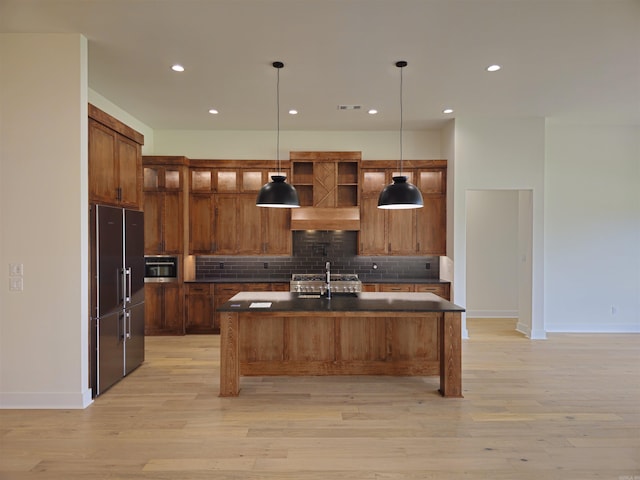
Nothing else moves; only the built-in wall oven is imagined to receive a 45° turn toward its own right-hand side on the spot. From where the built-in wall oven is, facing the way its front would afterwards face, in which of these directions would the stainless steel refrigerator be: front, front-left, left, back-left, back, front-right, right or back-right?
front-left

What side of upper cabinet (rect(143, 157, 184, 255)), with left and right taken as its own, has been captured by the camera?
front

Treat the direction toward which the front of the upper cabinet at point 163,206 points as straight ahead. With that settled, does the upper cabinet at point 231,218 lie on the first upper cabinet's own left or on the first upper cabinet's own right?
on the first upper cabinet's own left

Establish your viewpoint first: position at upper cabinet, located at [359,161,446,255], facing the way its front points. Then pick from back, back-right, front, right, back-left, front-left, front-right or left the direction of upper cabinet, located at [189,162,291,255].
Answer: right

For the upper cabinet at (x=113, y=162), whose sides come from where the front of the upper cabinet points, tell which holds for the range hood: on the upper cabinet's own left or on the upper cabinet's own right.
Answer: on the upper cabinet's own left

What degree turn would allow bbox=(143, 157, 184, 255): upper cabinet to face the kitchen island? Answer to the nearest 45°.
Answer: approximately 45° to its left

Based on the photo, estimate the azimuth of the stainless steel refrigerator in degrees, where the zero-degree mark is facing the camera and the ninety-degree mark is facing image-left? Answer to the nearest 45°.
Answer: approximately 315°

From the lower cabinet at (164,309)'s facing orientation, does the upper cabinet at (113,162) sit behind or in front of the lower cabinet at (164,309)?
in front

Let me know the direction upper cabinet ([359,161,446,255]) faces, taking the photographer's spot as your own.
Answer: facing the viewer
